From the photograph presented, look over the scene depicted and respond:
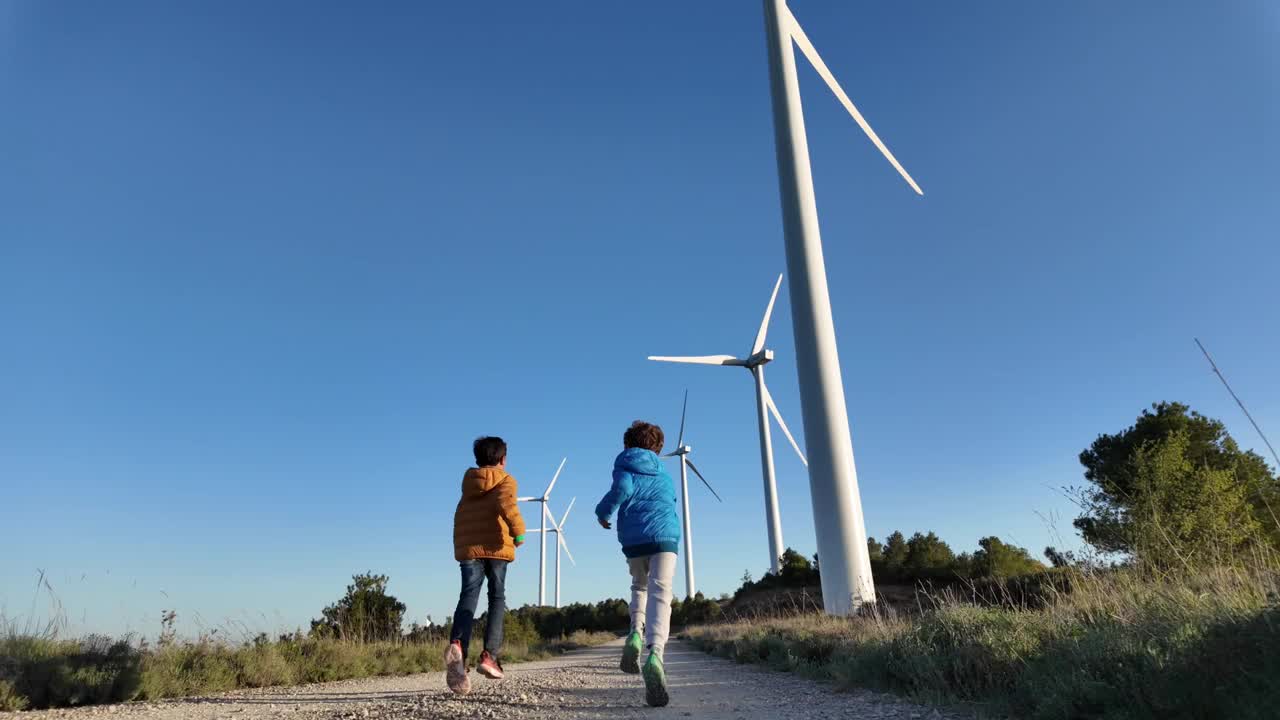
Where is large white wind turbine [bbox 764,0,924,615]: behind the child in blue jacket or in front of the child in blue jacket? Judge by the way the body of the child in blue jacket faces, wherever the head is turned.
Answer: in front

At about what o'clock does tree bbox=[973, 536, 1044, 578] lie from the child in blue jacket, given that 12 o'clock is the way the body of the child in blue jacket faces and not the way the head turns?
The tree is roughly at 1 o'clock from the child in blue jacket.

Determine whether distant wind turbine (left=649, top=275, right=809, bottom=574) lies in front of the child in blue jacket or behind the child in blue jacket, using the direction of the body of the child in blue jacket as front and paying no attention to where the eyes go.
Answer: in front

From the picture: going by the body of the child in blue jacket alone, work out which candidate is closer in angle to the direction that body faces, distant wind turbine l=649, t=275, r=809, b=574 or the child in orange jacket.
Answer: the distant wind turbine

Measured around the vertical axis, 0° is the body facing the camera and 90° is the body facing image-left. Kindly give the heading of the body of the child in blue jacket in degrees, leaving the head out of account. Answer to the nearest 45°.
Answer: approximately 180°
